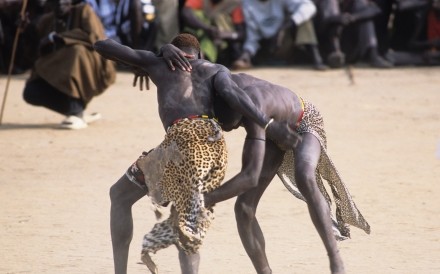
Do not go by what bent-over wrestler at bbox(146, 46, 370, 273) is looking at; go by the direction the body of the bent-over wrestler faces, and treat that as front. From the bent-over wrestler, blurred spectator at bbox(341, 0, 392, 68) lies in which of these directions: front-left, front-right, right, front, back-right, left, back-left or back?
right

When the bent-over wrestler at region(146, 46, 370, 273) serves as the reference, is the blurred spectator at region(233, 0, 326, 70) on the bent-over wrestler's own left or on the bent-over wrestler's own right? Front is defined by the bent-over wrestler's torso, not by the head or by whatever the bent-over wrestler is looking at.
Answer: on the bent-over wrestler's own right

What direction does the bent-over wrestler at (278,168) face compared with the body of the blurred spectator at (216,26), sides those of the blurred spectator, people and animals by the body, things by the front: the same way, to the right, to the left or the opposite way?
to the right

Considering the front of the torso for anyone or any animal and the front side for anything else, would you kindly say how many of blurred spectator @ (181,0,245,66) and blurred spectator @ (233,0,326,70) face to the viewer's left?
0

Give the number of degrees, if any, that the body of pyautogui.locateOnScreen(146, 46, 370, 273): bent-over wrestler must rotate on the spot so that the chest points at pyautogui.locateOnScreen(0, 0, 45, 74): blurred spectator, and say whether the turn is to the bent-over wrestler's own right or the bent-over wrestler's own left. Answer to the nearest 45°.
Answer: approximately 45° to the bent-over wrestler's own right

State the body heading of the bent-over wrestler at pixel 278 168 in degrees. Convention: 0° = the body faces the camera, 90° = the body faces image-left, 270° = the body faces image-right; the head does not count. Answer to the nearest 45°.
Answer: approximately 90°

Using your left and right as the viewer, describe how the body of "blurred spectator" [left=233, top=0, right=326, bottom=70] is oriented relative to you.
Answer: facing the viewer

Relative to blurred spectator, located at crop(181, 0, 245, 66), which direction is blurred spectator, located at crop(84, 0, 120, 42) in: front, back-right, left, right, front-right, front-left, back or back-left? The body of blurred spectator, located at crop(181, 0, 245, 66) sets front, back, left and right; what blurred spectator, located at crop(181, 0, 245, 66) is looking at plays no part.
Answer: right

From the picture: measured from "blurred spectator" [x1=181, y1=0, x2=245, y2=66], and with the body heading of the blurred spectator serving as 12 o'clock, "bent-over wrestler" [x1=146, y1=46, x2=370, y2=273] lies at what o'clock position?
The bent-over wrestler is roughly at 12 o'clock from the blurred spectator.

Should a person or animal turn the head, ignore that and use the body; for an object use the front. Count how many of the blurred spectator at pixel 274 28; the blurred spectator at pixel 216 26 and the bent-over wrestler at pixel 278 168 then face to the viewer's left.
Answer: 1

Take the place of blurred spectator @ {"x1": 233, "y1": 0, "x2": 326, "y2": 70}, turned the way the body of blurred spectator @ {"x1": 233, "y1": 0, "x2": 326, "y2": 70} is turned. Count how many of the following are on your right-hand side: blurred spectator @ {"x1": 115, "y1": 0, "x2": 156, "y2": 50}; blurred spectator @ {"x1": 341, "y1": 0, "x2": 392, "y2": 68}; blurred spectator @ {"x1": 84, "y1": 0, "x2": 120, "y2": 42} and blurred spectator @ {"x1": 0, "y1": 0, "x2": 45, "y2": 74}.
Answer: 3

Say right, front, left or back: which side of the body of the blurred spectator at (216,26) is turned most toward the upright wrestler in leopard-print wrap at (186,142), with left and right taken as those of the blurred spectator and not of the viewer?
front
